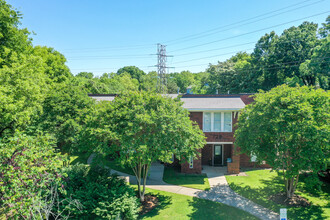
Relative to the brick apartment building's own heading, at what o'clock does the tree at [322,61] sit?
The tree is roughly at 8 o'clock from the brick apartment building.

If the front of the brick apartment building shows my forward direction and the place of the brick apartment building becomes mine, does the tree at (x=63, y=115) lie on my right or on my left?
on my right

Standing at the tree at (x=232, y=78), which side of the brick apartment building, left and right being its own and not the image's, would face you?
back

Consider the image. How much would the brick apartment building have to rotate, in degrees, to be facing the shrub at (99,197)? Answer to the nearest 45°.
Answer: approximately 45° to its right

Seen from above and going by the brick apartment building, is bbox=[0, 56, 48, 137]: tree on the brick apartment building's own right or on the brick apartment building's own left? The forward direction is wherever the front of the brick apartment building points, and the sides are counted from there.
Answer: on the brick apartment building's own right

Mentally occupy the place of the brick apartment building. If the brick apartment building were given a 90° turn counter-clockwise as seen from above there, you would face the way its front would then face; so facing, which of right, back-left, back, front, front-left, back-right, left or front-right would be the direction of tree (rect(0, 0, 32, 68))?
back

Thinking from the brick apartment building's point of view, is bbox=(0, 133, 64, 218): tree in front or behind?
in front
